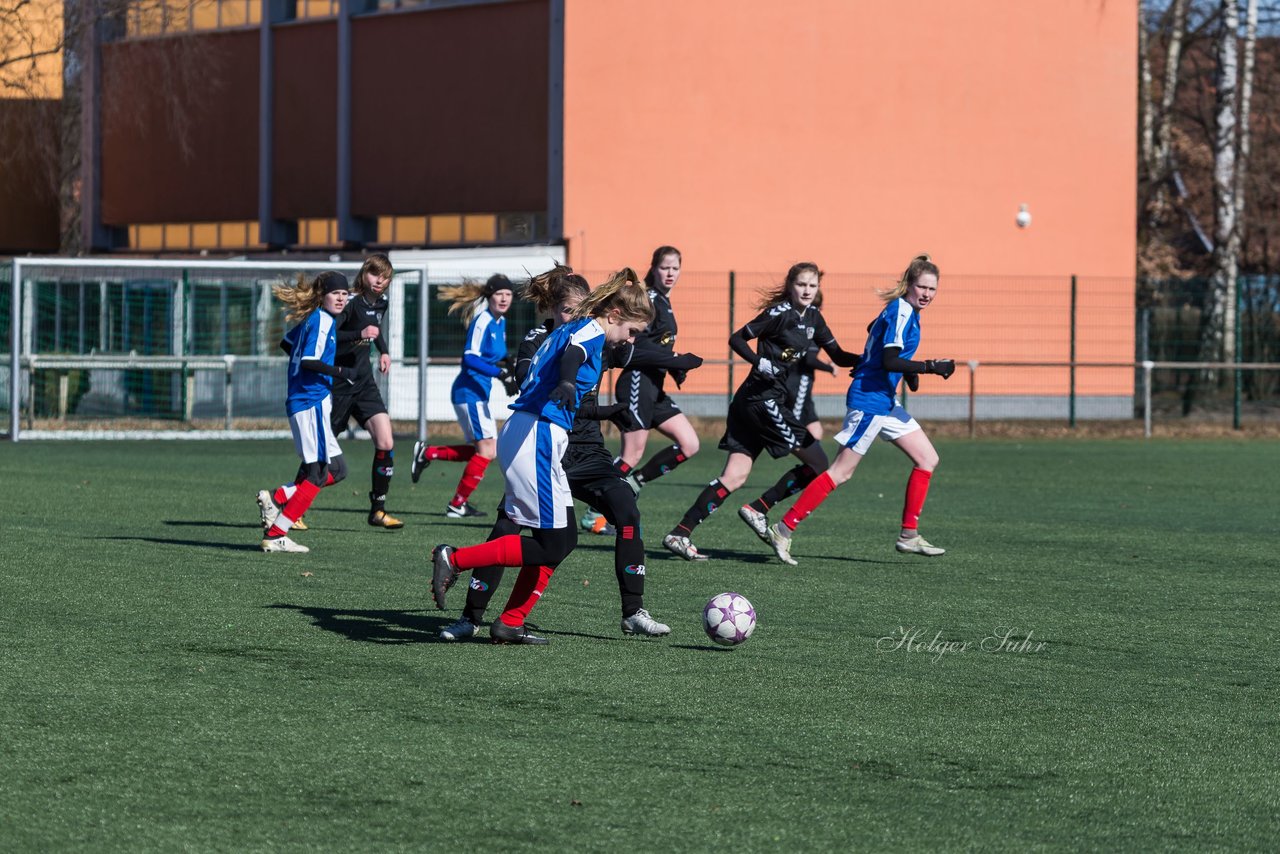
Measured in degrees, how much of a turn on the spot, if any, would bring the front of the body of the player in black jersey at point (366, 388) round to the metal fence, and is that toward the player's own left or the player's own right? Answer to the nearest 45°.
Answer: approximately 135° to the player's own left

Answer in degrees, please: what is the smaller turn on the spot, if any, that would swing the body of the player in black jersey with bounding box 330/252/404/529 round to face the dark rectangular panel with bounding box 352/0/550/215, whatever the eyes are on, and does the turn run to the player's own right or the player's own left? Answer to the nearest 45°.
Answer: approximately 135° to the player's own left

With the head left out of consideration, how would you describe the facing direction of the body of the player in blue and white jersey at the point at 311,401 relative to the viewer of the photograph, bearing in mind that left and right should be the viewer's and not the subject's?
facing to the right of the viewer

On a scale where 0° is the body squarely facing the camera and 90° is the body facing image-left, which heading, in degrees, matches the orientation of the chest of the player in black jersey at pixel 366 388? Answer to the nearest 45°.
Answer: approximately 315°

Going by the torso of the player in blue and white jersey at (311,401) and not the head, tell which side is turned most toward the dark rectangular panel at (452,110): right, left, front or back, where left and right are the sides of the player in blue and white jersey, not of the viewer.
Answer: left

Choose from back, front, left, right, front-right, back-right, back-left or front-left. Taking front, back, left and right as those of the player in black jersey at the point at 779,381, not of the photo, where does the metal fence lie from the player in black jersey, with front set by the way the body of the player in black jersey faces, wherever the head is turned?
back-left
